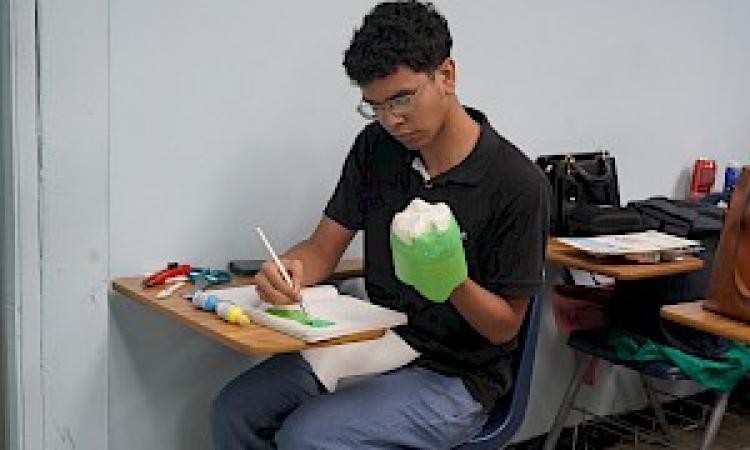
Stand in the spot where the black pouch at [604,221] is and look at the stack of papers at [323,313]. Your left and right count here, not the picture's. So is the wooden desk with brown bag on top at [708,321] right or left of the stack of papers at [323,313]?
left

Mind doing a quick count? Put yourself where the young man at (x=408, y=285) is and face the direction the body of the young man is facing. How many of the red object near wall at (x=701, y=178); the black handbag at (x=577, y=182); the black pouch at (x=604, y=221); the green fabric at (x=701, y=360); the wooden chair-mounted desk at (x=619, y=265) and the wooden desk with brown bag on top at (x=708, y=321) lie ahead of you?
0

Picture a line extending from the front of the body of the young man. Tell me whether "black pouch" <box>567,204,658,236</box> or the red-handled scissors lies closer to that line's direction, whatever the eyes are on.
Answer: the red-handled scissors

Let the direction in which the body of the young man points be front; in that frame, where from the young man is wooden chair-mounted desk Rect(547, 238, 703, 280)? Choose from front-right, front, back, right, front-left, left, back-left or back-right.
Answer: back

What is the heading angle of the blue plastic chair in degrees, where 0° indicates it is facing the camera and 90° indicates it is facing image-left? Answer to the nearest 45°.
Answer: approximately 90°

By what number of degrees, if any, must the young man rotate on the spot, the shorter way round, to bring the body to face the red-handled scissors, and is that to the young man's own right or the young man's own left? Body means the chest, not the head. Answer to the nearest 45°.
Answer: approximately 45° to the young man's own right

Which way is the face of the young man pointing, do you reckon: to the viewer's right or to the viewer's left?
to the viewer's left

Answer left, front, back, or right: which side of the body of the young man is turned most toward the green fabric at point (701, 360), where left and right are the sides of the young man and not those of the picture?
back

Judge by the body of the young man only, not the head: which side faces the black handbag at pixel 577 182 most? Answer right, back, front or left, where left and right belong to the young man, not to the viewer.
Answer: back

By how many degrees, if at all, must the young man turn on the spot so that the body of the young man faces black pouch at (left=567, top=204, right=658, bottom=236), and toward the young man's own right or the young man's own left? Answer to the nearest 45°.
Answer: approximately 180°

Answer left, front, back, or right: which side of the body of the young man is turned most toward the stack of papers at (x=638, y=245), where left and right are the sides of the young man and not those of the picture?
back

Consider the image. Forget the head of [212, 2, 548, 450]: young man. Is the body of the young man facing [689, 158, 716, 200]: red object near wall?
no

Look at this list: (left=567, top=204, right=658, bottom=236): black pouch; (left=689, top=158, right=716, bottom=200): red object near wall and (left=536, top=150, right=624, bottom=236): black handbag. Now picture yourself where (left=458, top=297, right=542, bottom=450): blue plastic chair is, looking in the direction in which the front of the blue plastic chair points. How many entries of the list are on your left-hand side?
0

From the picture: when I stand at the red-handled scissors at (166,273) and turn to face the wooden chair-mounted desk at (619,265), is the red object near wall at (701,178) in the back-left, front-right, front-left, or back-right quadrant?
front-left
